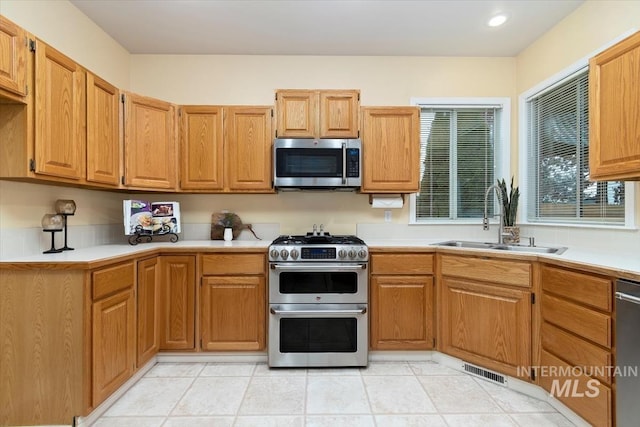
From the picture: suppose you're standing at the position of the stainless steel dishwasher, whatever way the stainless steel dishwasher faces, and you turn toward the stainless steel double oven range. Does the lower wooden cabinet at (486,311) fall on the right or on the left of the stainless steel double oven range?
right

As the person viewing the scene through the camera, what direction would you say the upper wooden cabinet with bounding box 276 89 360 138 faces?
facing the viewer

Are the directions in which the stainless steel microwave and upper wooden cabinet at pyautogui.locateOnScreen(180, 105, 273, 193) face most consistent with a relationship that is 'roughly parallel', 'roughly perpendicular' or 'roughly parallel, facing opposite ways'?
roughly parallel

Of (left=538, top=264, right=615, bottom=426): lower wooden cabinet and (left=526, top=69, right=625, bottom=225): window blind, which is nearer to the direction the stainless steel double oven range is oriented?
the lower wooden cabinet

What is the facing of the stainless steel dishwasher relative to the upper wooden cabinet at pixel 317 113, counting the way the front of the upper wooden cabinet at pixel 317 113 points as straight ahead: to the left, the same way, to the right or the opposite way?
to the right

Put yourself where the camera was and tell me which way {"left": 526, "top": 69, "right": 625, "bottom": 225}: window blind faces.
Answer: facing the viewer and to the left of the viewer

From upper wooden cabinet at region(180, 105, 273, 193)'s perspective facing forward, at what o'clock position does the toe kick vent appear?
The toe kick vent is roughly at 10 o'clock from the upper wooden cabinet.

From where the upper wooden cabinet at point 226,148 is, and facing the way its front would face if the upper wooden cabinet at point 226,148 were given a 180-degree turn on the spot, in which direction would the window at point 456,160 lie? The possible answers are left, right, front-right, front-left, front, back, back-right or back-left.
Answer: right

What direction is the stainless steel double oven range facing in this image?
toward the camera

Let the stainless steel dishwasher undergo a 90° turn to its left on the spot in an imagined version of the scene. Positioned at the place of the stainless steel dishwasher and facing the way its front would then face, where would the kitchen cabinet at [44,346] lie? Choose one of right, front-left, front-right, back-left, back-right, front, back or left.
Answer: right

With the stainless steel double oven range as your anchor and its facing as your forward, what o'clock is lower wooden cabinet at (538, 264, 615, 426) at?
The lower wooden cabinet is roughly at 10 o'clock from the stainless steel double oven range.

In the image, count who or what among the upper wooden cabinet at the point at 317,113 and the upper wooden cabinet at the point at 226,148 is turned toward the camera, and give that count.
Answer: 2

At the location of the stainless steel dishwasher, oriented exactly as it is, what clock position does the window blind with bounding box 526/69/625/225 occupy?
The window blind is roughly at 4 o'clock from the stainless steel dishwasher.

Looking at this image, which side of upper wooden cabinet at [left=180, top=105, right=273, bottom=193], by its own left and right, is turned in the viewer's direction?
front

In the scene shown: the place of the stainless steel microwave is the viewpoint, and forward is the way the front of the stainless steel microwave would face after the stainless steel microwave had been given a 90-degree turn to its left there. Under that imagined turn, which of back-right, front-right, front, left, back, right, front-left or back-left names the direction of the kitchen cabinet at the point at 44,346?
back-right
